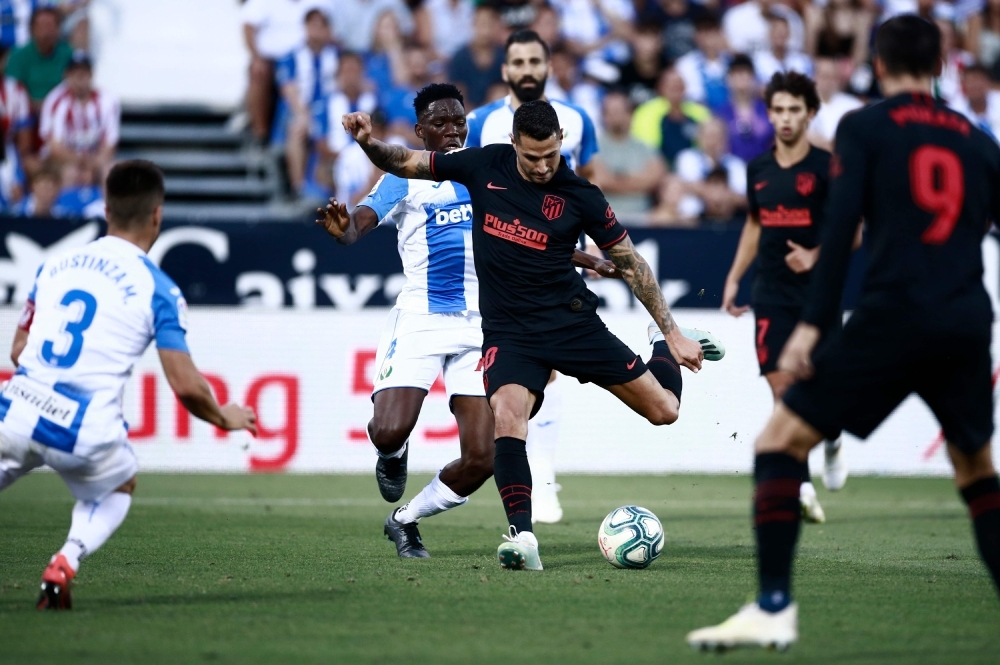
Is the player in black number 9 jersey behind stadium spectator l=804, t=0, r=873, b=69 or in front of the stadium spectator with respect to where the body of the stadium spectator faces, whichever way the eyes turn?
in front

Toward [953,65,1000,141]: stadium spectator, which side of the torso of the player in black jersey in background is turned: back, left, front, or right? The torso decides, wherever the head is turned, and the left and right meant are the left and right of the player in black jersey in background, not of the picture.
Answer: back

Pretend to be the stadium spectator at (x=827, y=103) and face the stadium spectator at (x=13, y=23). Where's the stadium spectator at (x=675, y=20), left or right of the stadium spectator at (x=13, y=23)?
right

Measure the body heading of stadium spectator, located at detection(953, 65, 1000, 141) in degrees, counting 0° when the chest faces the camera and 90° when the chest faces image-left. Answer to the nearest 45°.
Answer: approximately 0°

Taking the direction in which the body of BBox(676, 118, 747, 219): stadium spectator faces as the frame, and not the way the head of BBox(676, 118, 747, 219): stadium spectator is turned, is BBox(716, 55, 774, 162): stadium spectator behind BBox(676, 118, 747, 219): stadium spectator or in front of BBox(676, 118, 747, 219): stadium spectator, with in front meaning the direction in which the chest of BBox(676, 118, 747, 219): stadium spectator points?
behind

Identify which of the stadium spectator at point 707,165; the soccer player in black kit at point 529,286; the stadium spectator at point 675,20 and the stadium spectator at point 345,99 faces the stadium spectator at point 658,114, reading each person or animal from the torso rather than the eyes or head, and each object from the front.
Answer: the stadium spectator at point 675,20

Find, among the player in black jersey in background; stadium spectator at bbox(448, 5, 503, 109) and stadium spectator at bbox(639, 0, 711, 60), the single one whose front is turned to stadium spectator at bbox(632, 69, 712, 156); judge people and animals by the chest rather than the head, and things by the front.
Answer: stadium spectator at bbox(639, 0, 711, 60)

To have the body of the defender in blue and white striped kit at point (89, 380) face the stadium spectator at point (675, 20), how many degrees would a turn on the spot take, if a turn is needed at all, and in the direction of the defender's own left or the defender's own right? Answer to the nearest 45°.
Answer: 0° — they already face them

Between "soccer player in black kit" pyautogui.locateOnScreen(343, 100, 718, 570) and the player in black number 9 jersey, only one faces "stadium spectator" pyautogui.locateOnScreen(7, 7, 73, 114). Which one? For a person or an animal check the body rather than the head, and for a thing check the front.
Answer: the player in black number 9 jersey
